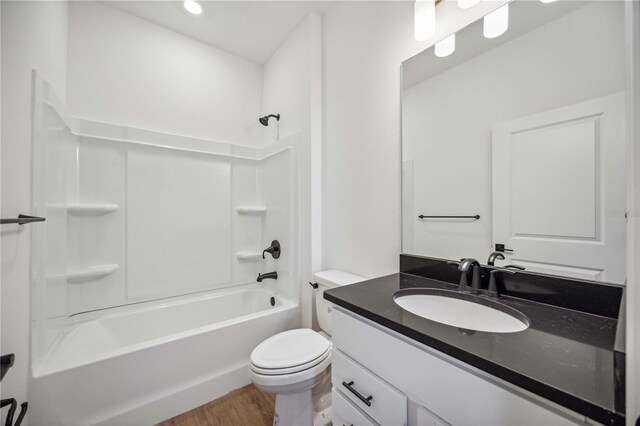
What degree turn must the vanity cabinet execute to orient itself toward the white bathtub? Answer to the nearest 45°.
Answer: approximately 45° to its right

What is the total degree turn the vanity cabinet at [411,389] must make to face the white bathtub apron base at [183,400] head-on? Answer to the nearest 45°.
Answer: approximately 45° to its right

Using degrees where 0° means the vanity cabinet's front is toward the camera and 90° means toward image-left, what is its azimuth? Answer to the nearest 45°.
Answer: approximately 45°

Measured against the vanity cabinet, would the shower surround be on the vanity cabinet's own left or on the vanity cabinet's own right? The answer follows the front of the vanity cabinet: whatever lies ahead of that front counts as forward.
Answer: on the vanity cabinet's own right
